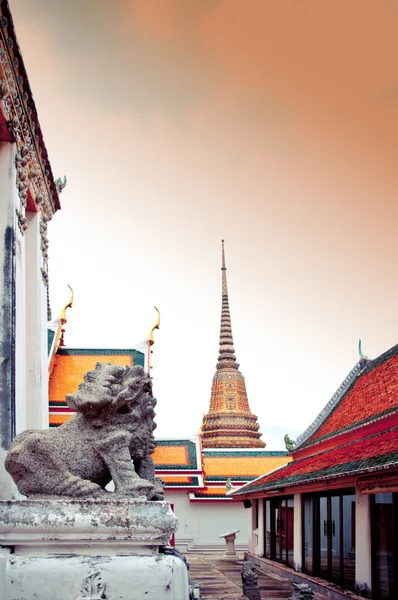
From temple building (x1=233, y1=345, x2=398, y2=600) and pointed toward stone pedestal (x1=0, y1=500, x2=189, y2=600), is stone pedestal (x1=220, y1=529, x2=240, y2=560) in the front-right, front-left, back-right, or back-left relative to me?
back-right

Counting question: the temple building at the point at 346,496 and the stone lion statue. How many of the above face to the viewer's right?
1

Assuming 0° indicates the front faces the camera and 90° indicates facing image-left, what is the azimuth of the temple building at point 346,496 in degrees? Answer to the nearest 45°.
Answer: approximately 45°

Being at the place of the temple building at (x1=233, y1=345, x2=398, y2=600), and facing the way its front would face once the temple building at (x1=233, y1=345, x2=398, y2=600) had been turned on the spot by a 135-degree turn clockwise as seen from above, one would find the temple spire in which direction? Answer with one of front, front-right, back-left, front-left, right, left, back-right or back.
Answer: front

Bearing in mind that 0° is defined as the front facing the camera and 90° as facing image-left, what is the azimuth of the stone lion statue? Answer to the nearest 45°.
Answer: approximately 270°

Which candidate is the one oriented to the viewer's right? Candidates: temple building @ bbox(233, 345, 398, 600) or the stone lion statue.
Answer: the stone lion statue

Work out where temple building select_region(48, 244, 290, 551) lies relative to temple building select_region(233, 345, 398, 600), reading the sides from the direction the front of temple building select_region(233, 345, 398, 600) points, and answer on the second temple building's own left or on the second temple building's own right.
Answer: on the second temple building's own right
